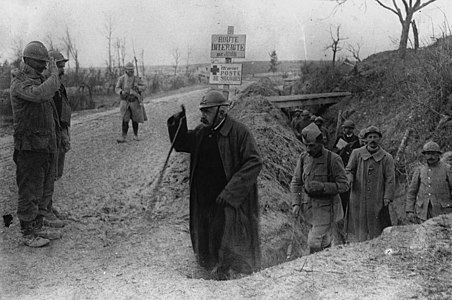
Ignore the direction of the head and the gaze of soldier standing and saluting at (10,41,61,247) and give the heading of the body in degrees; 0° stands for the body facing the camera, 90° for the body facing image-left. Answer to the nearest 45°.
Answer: approximately 270°

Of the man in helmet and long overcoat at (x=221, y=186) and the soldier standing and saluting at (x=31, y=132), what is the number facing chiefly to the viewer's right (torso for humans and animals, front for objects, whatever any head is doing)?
1

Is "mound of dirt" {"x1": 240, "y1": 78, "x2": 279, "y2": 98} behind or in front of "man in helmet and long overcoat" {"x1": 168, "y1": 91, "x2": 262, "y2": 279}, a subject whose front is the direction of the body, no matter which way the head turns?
behind

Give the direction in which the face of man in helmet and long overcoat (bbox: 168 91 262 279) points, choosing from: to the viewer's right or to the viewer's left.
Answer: to the viewer's left

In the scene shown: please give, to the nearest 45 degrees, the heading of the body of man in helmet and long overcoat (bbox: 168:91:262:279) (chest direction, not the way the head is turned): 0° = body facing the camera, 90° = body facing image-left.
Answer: approximately 45°

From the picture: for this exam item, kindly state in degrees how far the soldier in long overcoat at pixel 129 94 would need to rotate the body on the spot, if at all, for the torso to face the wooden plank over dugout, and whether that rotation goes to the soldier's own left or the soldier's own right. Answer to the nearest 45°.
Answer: approximately 135° to the soldier's own left

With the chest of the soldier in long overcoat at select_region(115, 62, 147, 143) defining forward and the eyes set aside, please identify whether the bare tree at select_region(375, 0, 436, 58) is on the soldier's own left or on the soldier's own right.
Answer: on the soldier's own left
